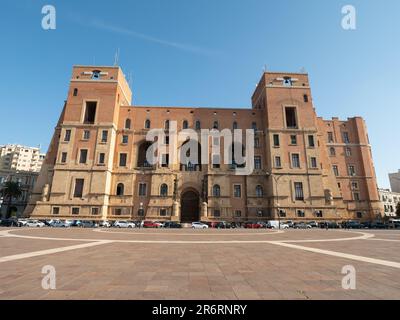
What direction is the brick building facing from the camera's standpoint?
toward the camera

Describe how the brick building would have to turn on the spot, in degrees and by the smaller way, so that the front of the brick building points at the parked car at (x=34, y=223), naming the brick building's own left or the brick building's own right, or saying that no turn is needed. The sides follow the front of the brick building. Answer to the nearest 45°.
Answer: approximately 90° to the brick building's own right

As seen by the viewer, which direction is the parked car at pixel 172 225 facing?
to the viewer's right

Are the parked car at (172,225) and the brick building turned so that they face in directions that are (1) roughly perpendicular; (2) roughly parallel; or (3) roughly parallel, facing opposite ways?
roughly perpendicular

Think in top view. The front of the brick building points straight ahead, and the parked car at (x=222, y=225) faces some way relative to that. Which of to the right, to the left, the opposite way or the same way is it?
to the right

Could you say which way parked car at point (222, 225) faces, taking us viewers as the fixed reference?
facing to the left of the viewer

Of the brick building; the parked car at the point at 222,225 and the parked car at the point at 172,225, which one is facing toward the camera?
the brick building

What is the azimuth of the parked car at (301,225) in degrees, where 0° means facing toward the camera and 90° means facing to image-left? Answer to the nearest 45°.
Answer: approximately 270°
